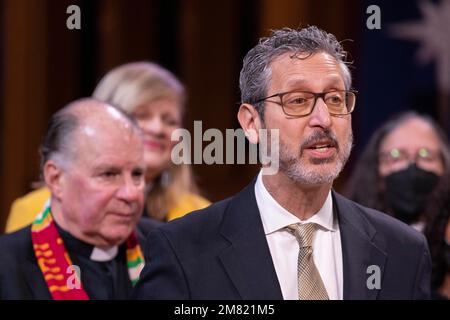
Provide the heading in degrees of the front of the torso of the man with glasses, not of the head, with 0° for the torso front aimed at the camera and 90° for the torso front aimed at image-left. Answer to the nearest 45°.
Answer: approximately 315°

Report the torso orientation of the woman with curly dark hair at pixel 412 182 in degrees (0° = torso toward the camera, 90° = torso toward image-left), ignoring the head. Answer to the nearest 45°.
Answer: approximately 0°

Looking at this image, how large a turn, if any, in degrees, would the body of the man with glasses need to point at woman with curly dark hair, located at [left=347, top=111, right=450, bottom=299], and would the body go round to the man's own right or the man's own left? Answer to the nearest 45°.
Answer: approximately 90° to the man's own left

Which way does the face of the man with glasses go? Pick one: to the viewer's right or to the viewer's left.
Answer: to the viewer's right

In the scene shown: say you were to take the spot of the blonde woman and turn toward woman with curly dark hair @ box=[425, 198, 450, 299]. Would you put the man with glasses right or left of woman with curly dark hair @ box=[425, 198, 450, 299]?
right

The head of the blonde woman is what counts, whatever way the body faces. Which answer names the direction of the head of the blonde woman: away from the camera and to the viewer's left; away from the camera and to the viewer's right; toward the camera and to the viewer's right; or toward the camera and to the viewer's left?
toward the camera and to the viewer's right

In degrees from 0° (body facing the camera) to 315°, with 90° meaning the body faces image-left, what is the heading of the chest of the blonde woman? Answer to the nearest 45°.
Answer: approximately 315°

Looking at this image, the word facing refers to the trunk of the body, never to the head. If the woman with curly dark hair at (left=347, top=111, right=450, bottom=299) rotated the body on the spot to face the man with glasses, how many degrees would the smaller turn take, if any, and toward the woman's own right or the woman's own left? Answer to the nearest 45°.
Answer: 0° — they already face them

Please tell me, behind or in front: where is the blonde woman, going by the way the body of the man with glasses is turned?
behind

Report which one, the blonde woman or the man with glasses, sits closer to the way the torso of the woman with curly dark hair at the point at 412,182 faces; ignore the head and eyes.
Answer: the man with glasses
